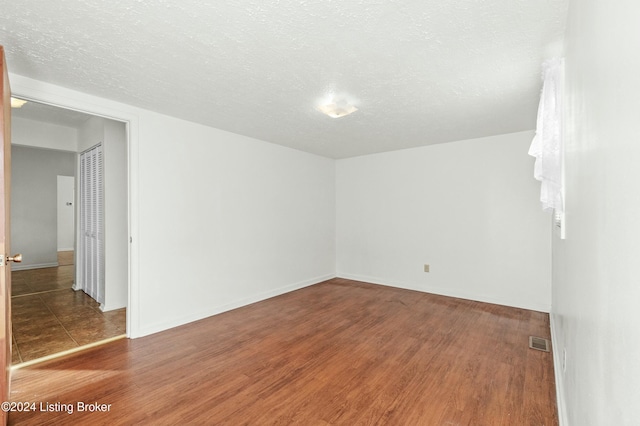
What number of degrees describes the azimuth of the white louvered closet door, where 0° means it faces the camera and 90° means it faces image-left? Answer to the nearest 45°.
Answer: approximately 90°
